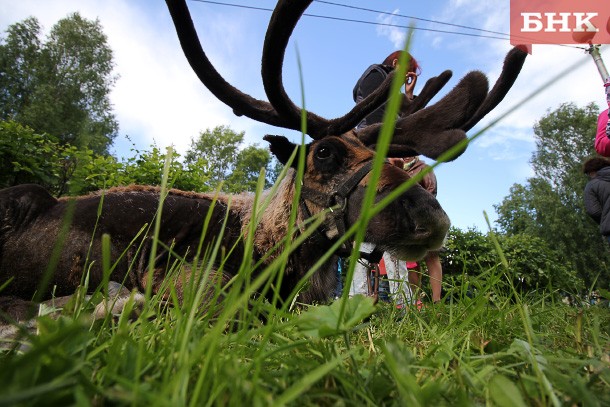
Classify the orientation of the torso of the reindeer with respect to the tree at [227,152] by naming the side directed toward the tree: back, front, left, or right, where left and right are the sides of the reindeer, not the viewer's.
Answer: left

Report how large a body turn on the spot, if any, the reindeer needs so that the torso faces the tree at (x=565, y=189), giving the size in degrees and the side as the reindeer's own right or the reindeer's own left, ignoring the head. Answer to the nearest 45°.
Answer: approximately 45° to the reindeer's own left

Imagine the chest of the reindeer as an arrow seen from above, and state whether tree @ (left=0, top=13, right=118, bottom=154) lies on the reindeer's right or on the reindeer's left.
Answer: on the reindeer's left

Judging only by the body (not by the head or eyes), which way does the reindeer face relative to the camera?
to the viewer's right
